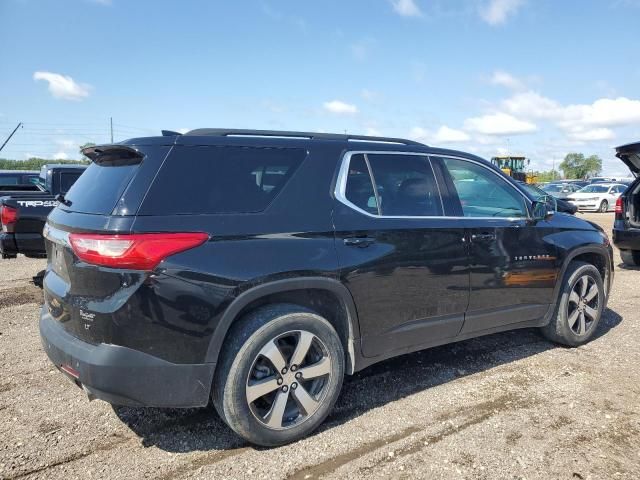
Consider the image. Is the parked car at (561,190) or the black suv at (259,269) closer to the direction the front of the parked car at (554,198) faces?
the black suv

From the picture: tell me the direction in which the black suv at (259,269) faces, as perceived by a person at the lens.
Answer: facing away from the viewer and to the right of the viewer

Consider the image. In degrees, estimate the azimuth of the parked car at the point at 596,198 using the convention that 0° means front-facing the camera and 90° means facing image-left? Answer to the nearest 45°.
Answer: approximately 45°

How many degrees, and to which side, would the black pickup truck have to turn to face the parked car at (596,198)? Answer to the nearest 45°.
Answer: approximately 45° to its right

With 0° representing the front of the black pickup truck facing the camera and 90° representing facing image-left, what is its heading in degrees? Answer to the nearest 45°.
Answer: approximately 225°

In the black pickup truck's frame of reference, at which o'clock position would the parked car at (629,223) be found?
The parked car is roughly at 2 o'clock from the black pickup truck.

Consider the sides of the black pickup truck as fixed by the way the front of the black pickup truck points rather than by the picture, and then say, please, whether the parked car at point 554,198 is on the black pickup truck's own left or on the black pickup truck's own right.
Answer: on the black pickup truck's own right

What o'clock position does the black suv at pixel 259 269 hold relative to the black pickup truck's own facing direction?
The black suv is roughly at 4 o'clock from the black pickup truck.

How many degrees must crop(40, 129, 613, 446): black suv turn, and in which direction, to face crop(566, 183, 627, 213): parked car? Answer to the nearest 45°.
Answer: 0° — it already faces it

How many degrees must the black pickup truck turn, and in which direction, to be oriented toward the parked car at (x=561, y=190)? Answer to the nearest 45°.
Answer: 0° — it already faces it
